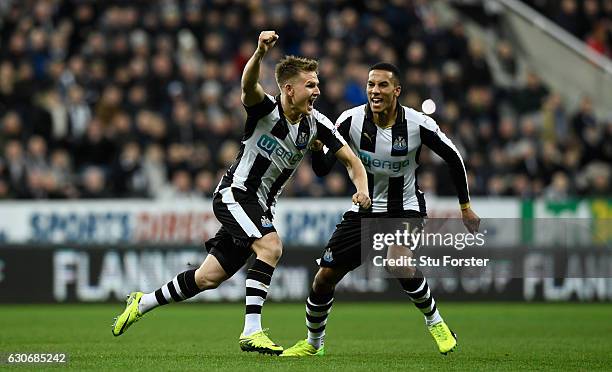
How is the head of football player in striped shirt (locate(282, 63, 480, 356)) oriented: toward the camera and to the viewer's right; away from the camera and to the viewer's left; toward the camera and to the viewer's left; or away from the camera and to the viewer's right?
toward the camera and to the viewer's left

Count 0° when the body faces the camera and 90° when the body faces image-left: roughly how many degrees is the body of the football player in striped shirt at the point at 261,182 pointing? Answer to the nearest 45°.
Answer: approximately 315°
